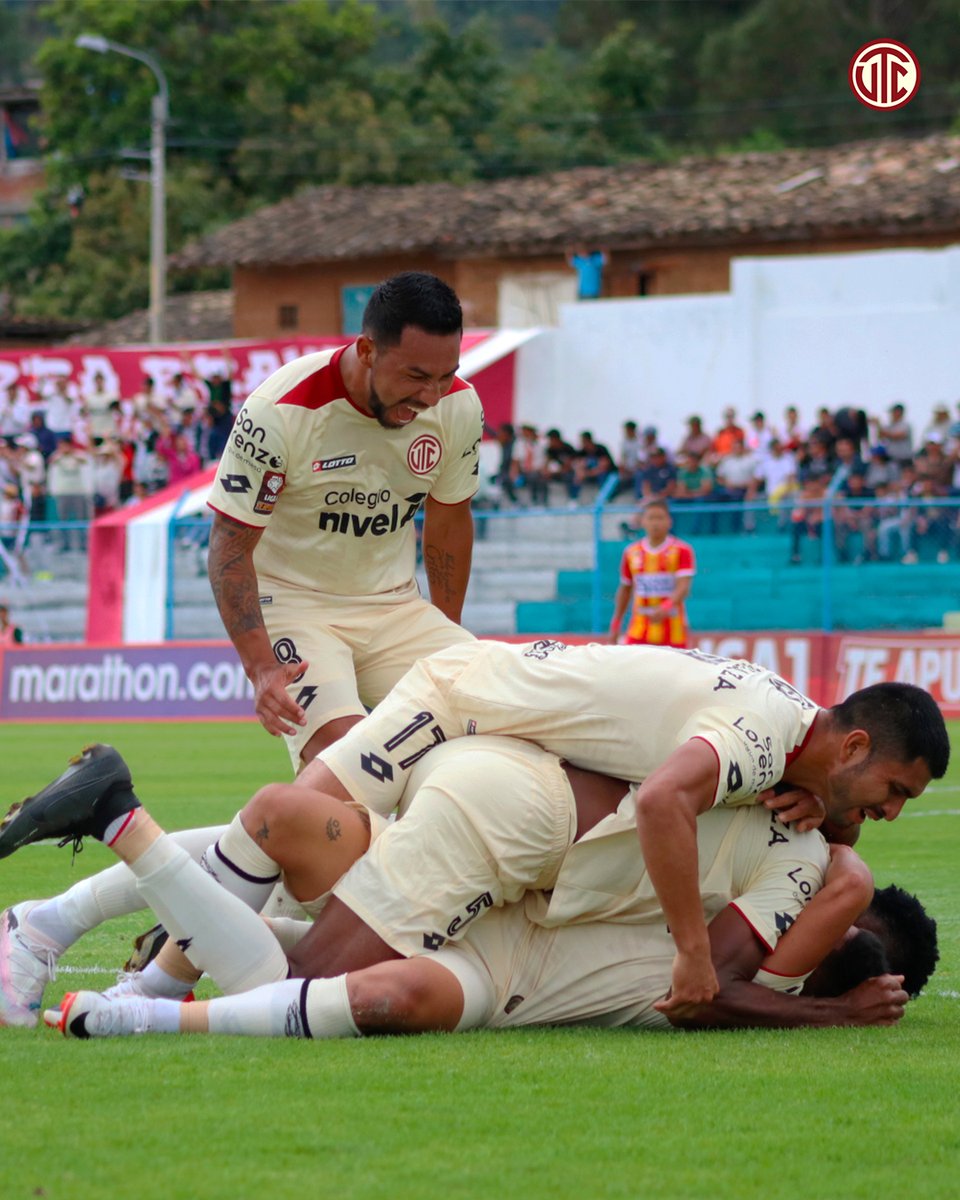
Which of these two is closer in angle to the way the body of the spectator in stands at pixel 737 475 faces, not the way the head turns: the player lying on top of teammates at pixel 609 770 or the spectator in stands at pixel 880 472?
the player lying on top of teammates

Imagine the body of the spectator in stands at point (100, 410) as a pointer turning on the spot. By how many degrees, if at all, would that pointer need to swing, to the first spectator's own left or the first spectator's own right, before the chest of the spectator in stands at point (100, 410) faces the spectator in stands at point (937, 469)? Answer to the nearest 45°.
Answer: approximately 45° to the first spectator's own left

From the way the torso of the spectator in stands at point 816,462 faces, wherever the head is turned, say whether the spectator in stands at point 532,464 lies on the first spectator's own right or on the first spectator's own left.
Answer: on the first spectator's own right

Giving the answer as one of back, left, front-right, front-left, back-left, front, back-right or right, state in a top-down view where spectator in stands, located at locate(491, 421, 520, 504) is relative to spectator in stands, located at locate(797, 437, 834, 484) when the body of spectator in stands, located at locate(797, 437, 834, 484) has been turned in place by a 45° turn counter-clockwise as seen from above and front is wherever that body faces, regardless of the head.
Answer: back

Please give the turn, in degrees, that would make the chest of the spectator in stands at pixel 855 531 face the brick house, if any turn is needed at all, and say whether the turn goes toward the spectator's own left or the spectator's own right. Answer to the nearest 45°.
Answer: approximately 180°

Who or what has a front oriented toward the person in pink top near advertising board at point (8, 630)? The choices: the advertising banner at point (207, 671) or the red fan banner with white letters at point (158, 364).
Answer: the red fan banner with white letters
